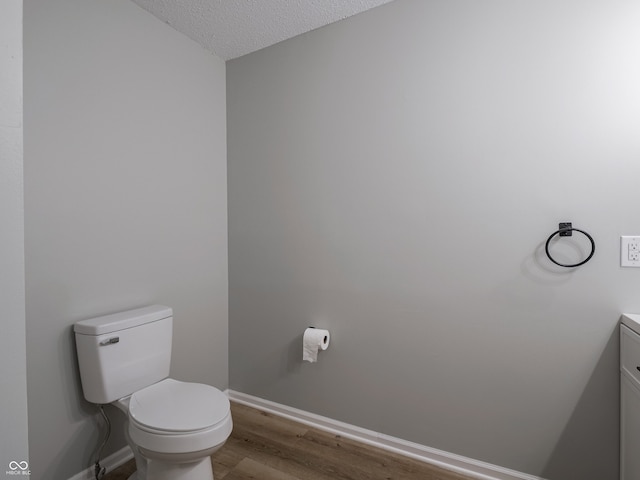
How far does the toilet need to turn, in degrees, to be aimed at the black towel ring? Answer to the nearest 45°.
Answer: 0° — it already faces it

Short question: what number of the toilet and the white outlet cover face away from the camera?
0

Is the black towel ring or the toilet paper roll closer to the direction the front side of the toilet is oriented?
the black towel ring

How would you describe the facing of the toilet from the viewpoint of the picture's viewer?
facing the viewer and to the right of the viewer

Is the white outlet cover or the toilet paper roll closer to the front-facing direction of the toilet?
the white outlet cover

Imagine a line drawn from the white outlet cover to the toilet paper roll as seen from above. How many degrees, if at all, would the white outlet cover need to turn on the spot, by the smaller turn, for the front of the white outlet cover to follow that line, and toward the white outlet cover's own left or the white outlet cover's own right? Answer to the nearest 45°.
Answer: approximately 90° to the white outlet cover's own right

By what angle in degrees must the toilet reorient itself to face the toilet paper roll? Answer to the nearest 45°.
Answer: approximately 45° to its left

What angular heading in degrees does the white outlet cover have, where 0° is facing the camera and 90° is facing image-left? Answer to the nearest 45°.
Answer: approximately 0°

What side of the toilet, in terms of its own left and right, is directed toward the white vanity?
front

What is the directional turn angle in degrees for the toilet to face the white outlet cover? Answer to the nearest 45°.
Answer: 0° — it already faces it
